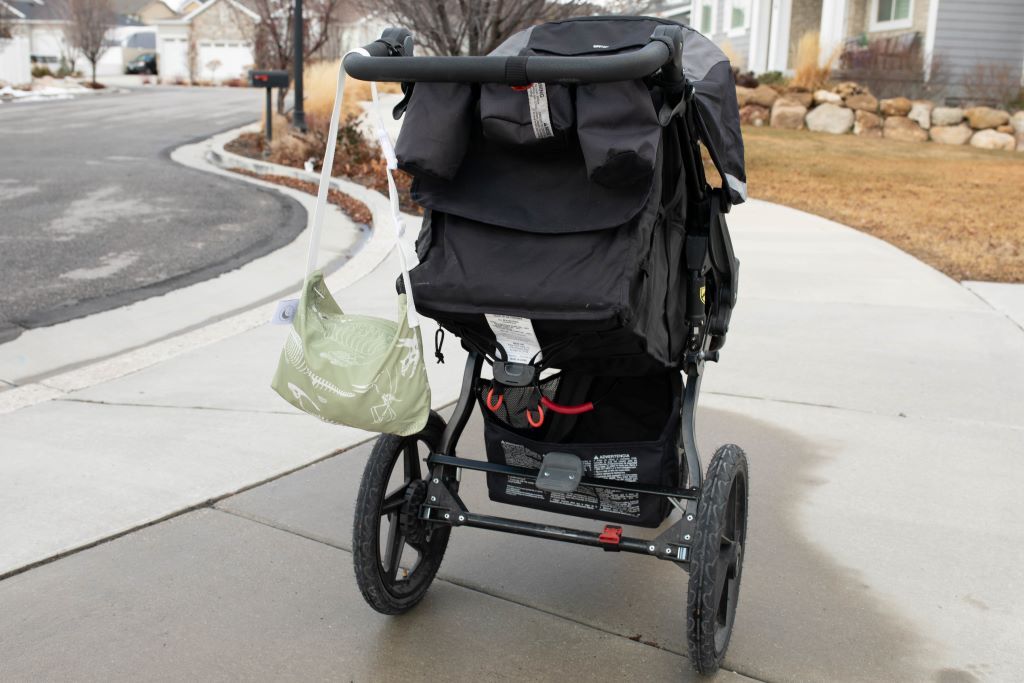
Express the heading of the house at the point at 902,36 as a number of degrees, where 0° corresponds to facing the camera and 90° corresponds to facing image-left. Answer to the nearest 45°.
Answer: approximately 0°

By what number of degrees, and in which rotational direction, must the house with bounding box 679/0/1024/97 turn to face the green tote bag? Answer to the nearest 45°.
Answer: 0° — it already faces it

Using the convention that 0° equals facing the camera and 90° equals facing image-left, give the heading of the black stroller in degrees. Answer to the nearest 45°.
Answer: approximately 225°

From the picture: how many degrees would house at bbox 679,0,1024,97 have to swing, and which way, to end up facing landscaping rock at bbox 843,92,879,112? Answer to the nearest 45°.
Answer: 0° — it already faces it

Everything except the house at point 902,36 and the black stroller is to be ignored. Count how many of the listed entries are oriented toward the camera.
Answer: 1

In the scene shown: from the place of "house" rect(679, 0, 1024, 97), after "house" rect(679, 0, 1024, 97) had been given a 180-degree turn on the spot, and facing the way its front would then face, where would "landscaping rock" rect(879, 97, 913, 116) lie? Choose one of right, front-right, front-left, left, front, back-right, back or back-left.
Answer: back

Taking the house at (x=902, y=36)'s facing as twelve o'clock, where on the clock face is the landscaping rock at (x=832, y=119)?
The landscaping rock is roughly at 1 o'clock from the house.

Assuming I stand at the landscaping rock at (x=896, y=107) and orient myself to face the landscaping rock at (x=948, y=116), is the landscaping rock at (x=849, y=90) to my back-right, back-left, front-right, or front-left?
back-left

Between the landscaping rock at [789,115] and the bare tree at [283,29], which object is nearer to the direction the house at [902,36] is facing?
the landscaping rock

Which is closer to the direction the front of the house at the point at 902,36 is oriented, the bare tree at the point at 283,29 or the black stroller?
the black stroller

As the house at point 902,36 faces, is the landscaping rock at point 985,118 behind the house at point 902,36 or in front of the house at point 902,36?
in front

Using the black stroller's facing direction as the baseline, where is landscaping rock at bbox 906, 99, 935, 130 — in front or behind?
in front

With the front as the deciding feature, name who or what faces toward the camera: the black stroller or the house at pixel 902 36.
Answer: the house
